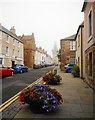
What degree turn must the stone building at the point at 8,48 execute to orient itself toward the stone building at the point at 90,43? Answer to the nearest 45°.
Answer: approximately 45° to its right

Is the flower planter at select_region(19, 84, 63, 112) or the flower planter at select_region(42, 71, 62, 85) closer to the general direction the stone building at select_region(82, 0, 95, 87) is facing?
the flower planter at select_region(42, 71, 62, 85)

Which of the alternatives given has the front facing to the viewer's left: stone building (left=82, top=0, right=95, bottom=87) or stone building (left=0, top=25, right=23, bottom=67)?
stone building (left=82, top=0, right=95, bottom=87)

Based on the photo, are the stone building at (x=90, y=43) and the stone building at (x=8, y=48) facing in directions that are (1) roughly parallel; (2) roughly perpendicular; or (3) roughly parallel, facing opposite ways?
roughly parallel, facing opposite ways

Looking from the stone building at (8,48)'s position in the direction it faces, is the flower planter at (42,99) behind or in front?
in front

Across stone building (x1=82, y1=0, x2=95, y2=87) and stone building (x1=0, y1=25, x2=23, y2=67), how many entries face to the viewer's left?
1

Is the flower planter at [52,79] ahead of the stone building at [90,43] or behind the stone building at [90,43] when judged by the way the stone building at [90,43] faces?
ahead

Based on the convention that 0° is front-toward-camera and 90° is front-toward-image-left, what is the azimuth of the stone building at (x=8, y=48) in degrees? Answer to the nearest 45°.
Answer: approximately 315°

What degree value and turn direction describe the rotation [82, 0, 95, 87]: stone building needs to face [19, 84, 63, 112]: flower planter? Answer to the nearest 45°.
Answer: approximately 90° to its left

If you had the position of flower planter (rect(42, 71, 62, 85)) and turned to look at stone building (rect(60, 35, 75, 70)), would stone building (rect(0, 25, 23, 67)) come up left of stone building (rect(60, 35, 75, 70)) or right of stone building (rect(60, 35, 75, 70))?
left

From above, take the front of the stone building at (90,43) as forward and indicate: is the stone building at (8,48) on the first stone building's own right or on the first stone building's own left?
on the first stone building's own right

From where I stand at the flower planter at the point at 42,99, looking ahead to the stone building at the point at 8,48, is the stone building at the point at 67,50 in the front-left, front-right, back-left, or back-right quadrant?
front-right

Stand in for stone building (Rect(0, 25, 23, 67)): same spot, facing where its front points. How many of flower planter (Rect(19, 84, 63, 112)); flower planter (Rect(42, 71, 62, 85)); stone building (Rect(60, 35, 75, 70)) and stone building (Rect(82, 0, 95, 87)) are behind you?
0

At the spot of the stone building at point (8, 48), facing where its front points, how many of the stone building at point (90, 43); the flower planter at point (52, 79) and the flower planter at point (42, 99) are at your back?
0

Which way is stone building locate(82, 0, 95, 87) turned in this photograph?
to the viewer's left

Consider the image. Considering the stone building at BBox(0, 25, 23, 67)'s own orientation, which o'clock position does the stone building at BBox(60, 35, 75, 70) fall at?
the stone building at BBox(60, 35, 75, 70) is roughly at 11 o'clock from the stone building at BBox(0, 25, 23, 67).

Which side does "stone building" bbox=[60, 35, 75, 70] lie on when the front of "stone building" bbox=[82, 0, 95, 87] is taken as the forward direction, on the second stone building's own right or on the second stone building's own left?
on the second stone building's own right
